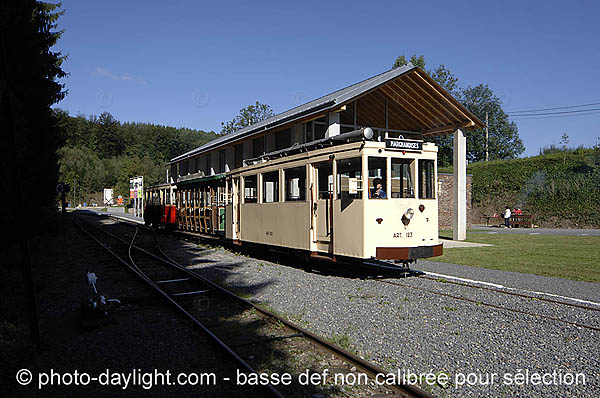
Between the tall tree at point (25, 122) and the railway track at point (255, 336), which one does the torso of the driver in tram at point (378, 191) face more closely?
the railway track

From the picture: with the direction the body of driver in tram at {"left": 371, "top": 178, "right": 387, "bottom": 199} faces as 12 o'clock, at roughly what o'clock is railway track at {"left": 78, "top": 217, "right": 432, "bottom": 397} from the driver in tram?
The railway track is roughly at 2 o'clock from the driver in tram.

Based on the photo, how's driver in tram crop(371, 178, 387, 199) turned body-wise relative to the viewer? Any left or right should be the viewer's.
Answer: facing the viewer and to the right of the viewer

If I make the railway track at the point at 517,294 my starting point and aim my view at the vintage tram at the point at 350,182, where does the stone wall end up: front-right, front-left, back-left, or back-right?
front-right

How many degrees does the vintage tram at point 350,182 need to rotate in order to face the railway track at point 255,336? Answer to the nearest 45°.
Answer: approximately 45° to its right

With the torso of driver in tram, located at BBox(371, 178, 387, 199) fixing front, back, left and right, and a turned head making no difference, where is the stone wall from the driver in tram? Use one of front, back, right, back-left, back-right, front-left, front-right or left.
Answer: back-left
